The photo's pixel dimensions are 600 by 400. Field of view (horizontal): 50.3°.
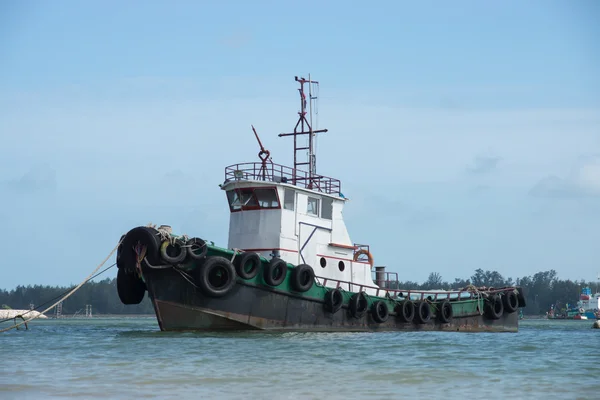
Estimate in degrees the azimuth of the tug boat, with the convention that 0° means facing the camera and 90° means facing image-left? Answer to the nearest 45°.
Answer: approximately 45°
